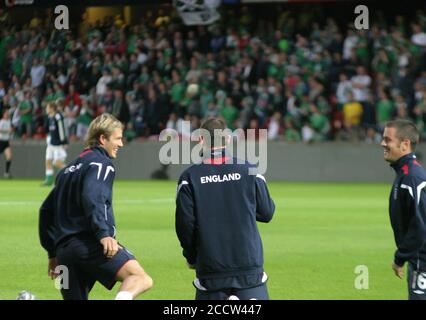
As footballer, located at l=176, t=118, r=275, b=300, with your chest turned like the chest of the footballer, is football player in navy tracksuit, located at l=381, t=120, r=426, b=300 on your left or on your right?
on your right

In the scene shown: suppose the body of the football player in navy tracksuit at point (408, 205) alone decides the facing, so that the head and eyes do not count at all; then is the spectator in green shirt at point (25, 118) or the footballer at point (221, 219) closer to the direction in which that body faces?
the footballer

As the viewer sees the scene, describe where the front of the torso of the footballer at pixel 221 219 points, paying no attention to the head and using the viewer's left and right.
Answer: facing away from the viewer

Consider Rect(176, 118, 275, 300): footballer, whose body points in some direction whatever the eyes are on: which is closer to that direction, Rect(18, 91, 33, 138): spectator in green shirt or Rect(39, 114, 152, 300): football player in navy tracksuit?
the spectator in green shirt

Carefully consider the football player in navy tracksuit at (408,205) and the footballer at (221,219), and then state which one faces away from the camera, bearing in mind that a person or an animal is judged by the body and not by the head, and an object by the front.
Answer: the footballer

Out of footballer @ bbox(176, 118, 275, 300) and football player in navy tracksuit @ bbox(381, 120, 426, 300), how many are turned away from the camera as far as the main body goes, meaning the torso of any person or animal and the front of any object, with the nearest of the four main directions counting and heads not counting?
1

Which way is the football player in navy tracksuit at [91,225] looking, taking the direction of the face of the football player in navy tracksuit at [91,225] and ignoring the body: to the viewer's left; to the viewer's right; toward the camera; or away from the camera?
to the viewer's right

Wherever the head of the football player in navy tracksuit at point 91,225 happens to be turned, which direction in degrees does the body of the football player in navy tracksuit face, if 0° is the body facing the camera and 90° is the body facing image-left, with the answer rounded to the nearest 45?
approximately 225°
